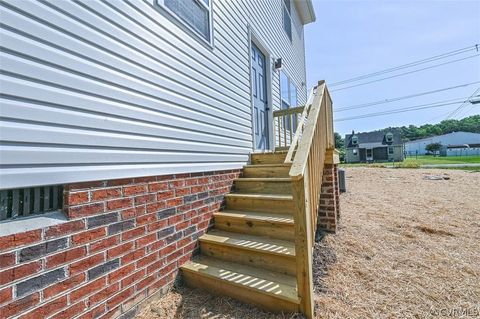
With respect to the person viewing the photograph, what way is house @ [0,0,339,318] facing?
facing the viewer and to the right of the viewer

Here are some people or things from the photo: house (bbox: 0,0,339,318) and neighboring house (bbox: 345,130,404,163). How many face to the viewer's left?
0

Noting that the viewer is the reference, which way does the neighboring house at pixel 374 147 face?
facing the viewer

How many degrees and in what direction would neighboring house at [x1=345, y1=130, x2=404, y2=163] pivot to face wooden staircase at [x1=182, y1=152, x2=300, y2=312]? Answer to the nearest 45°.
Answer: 0° — it already faces it

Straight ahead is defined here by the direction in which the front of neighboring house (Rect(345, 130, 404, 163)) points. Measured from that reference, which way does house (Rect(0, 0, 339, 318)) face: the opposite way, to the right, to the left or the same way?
to the left

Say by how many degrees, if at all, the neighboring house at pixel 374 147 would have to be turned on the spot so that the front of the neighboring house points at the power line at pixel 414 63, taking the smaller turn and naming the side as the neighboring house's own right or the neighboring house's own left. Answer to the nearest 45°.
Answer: approximately 45° to the neighboring house's own left

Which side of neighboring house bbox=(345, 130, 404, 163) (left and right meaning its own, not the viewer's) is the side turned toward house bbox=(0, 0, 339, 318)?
front

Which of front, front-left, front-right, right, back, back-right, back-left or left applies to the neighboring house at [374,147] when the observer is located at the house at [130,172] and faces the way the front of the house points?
left

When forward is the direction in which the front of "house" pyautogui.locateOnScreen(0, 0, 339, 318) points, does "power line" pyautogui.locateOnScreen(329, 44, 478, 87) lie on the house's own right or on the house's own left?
on the house's own left
